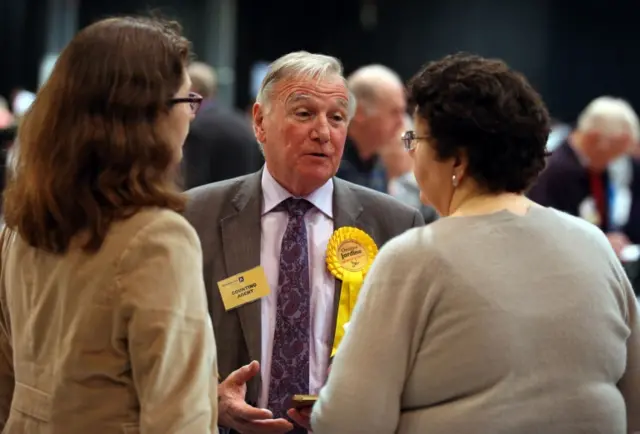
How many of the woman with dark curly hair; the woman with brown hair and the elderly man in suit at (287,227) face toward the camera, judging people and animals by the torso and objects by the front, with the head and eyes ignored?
1

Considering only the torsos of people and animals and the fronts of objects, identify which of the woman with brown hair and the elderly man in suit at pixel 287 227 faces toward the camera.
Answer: the elderly man in suit

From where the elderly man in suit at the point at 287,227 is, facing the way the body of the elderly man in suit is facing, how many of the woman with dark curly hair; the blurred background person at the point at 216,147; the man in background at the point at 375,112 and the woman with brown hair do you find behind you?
2

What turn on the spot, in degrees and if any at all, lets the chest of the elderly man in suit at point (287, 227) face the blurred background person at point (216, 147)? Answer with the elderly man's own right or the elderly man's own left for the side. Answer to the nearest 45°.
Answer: approximately 180°

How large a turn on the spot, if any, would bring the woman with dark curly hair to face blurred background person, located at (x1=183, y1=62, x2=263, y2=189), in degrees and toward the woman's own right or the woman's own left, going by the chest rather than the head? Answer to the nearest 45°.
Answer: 0° — they already face them

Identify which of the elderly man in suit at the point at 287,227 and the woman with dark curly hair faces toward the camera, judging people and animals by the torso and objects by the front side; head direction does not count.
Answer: the elderly man in suit

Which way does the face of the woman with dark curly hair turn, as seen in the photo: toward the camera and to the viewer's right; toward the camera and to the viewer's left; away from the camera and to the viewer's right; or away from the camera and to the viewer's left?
away from the camera and to the viewer's left

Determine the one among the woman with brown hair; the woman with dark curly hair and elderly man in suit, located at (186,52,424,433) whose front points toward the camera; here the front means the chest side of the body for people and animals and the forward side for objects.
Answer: the elderly man in suit

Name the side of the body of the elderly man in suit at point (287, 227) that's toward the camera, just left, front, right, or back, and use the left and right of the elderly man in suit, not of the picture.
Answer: front

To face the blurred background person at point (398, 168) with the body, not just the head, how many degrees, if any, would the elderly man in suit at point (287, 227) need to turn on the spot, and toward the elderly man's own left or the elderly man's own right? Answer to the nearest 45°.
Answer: approximately 180°

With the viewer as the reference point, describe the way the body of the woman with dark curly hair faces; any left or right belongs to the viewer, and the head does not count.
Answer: facing away from the viewer and to the left of the viewer

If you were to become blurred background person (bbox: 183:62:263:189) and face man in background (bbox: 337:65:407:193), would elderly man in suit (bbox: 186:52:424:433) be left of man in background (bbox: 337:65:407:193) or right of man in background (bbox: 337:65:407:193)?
right

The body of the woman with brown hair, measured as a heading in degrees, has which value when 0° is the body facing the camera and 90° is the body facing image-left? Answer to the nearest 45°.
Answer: approximately 225°

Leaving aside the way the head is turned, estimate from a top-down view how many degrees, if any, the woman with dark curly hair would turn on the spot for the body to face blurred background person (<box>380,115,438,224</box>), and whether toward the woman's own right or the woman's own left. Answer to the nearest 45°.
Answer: approximately 45° to the woman's own right

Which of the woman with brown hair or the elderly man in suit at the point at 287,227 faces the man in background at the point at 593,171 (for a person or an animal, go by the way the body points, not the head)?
the woman with brown hair

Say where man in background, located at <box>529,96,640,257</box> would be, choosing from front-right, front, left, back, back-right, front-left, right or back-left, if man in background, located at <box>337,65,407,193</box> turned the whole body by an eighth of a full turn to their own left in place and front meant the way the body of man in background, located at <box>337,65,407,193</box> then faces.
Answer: front-right

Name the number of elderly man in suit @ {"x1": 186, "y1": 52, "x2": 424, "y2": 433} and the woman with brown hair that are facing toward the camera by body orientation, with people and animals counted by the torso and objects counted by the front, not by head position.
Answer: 1
